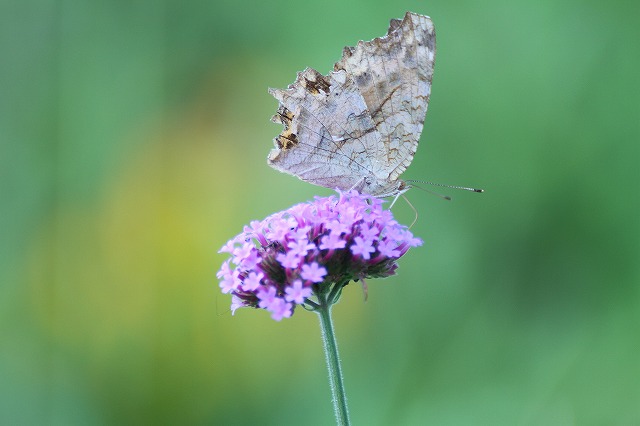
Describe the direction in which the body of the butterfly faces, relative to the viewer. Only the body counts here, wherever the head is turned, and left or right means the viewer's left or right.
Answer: facing to the right of the viewer
